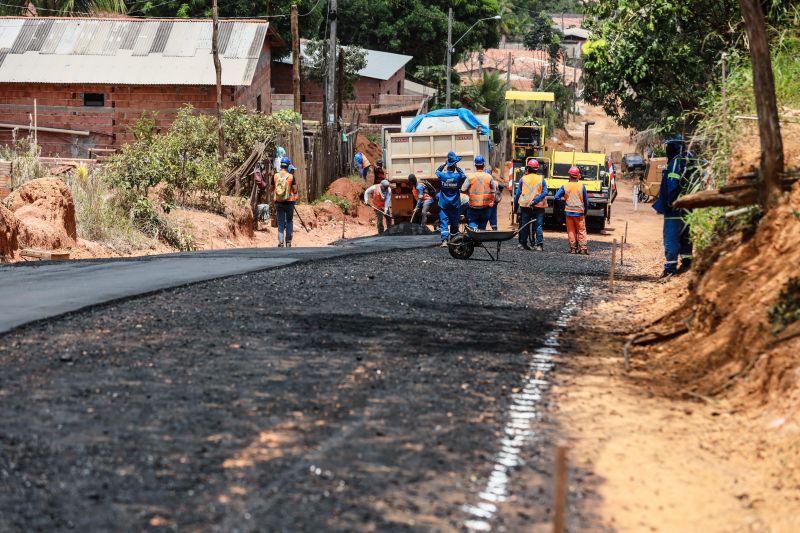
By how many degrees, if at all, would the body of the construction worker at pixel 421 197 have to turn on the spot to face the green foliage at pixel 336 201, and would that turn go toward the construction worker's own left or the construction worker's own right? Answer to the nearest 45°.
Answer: approximately 135° to the construction worker's own right

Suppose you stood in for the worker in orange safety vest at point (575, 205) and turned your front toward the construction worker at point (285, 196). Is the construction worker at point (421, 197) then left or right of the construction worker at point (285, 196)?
right

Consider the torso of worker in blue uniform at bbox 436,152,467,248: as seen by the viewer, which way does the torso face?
away from the camera

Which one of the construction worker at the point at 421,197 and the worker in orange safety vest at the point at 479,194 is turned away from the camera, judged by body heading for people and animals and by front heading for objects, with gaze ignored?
the worker in orange safety vest

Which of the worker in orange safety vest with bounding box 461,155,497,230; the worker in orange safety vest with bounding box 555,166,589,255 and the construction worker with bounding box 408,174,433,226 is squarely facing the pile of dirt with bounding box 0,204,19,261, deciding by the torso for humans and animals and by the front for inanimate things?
the construction worker

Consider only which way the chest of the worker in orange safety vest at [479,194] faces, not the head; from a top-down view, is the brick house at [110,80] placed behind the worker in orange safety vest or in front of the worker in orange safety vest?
in front

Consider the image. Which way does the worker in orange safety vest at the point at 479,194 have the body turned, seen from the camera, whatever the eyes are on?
away from the camera

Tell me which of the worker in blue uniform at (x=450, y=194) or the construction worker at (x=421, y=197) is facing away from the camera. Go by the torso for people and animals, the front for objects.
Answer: the worker in blue uniform

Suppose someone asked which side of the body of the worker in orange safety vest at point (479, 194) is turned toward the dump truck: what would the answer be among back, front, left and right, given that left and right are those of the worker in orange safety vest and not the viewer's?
front

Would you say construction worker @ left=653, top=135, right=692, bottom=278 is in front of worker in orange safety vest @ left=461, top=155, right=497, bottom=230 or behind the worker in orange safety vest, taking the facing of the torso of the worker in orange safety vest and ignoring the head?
behind
